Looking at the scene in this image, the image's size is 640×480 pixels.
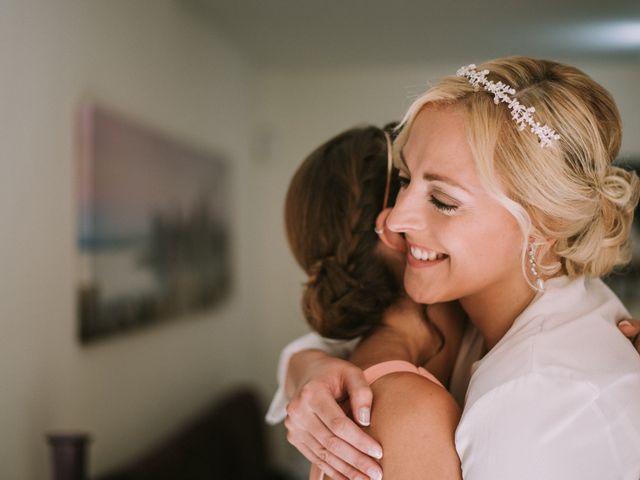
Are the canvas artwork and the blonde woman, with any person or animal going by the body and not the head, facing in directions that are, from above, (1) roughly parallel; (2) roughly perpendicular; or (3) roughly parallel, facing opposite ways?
roughly parallel, facing opposite ways

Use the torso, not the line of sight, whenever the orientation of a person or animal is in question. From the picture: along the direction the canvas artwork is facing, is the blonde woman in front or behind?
in front

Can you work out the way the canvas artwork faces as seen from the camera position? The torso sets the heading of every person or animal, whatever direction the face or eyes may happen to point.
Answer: facing the viewer and to the right of the viewer

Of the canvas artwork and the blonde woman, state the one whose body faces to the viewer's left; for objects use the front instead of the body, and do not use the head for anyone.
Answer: the blonde woman

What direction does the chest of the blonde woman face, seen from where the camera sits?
to the viewer's left

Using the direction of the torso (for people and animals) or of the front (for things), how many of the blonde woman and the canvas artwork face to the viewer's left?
1
